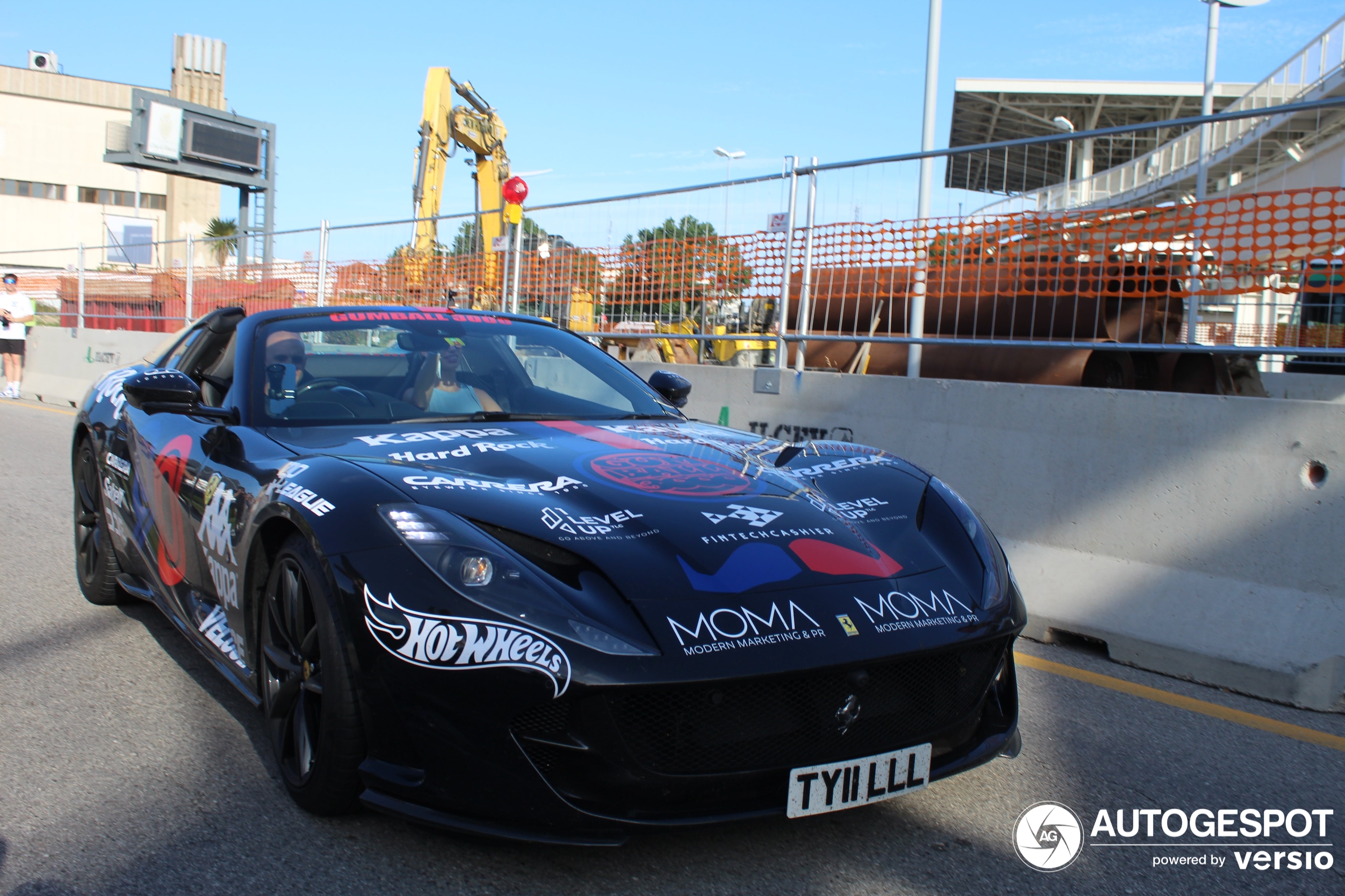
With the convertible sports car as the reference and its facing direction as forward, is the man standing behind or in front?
behind

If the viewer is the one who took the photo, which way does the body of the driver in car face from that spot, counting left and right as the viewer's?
facing the viewer and to the right of the viewer

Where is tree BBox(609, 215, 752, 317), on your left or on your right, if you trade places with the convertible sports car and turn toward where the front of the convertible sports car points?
on your left

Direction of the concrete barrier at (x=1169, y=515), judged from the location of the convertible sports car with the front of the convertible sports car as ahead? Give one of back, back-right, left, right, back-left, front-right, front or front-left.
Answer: left

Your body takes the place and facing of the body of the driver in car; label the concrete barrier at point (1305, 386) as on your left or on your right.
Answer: on your left

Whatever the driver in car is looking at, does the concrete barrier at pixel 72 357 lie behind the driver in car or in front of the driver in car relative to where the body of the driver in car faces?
behind

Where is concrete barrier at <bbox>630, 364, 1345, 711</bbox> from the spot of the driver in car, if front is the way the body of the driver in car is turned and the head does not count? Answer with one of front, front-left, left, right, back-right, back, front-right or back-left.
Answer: front-left

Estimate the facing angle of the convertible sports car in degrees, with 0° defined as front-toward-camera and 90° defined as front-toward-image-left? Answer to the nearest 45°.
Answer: approximately 315°

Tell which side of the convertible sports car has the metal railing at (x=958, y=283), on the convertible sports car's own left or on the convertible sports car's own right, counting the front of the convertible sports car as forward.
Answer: on the convertible sports car's own left
